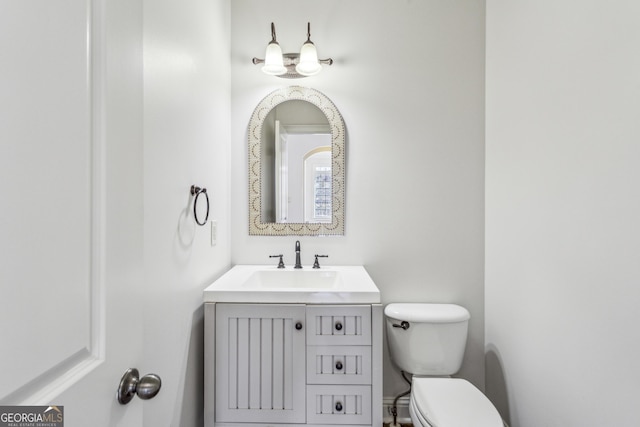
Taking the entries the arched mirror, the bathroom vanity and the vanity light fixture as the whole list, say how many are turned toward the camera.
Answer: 3

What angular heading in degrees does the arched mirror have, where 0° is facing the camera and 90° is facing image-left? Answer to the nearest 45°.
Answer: approximately 0°

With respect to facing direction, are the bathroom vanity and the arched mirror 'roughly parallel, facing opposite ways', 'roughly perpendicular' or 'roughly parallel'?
roughly parallel

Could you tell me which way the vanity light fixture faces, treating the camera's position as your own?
facing the viewer

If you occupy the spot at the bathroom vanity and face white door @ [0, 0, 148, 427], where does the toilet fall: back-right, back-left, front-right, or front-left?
back-left

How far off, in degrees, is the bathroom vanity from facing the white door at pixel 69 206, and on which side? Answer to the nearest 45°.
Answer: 0° — it already faces it

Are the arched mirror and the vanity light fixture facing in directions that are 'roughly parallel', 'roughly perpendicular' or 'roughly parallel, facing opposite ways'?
roughly parallel
